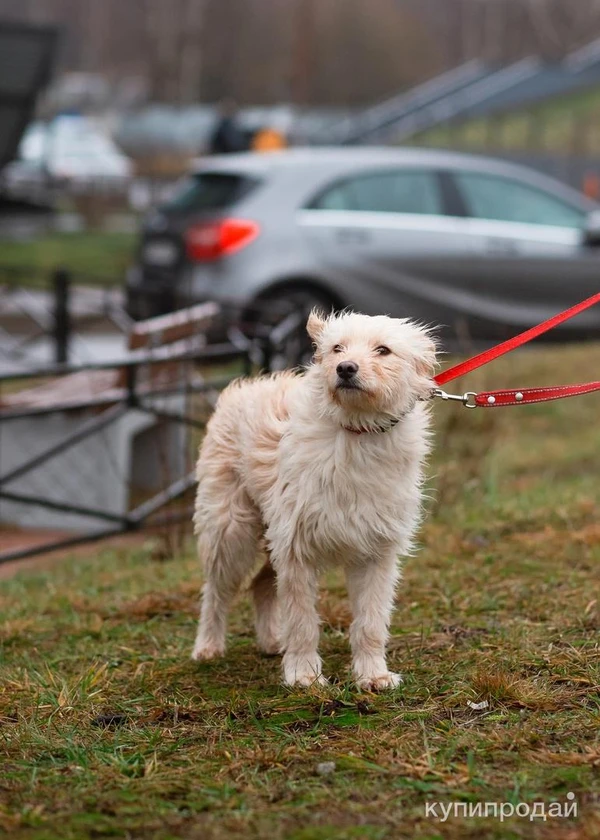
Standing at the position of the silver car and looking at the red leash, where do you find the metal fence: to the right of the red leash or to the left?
right

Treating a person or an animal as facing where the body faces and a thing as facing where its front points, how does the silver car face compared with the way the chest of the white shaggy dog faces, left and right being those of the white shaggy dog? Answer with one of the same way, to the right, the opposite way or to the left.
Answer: to the left

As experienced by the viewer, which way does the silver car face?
facing away from the viewer and to the right of the viewer

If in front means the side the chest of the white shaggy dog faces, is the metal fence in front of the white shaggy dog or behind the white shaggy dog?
behind

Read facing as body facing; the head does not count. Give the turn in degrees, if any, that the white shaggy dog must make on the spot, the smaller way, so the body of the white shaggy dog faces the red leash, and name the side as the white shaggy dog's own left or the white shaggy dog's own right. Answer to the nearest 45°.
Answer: approximately 90° to the white shaggy dog's own left

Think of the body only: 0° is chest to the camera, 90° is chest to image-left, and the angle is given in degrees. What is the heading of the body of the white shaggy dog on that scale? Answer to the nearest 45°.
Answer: approximately 315°

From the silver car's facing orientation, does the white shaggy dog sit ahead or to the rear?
to the rear

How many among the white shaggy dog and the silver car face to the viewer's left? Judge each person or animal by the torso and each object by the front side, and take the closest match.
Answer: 0
